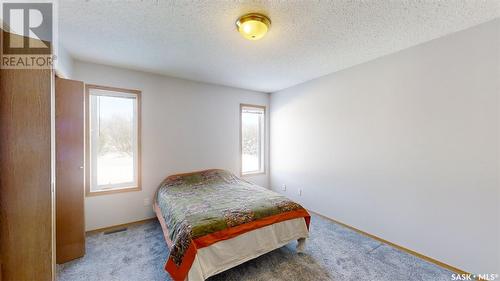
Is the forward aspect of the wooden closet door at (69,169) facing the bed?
yes

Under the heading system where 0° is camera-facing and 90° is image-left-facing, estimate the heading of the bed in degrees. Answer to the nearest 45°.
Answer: approximately 315°

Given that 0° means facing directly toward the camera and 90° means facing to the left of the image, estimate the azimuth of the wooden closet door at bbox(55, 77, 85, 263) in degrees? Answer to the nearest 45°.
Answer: approximately 315°
